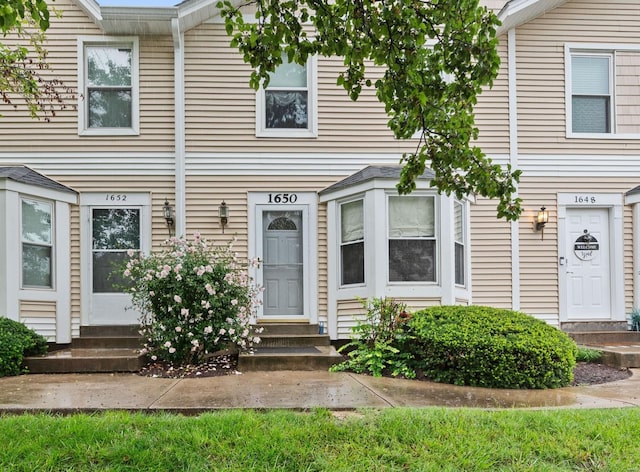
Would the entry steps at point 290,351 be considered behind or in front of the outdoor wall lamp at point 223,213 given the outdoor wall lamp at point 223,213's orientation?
in front

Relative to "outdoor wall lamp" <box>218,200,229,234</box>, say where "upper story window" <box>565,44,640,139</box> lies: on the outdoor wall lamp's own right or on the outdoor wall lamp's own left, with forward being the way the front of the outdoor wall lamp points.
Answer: on the outdoor wall lamp's own left

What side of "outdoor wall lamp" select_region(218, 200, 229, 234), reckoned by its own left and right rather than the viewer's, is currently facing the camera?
front

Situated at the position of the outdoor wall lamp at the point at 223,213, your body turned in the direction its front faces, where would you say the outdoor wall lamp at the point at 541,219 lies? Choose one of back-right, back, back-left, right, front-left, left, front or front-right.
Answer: left

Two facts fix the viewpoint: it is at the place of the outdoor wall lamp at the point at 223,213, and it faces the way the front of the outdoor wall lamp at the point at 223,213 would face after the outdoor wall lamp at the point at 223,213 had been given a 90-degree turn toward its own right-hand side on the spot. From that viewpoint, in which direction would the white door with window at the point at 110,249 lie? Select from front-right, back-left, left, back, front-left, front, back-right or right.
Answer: front

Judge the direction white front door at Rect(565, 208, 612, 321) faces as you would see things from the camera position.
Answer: facing the viewer

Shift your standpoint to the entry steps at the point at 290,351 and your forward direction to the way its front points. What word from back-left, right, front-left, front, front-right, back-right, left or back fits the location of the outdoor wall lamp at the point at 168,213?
back-right

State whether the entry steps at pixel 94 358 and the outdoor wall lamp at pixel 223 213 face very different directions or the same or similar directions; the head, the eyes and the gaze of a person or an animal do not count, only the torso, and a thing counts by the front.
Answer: same or similar directions

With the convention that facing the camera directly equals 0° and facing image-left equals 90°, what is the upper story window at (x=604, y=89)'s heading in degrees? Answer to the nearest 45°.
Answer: approximately 0°
